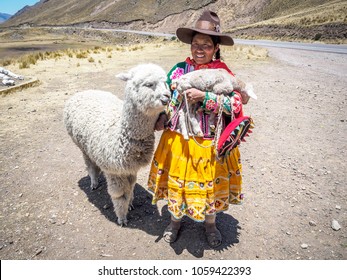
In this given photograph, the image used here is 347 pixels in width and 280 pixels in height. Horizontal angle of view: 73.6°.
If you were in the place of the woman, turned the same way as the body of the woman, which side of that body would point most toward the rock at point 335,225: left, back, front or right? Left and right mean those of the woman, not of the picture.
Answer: left

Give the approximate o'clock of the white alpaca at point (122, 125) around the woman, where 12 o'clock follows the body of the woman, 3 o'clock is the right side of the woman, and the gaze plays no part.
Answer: The white alpaca is roughly at 4 o'clock from the woman.

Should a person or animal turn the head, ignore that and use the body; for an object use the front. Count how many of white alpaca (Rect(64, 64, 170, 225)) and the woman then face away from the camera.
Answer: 0

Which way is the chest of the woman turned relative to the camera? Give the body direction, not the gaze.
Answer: toward the camera

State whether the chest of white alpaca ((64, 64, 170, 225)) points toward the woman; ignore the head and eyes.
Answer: yes

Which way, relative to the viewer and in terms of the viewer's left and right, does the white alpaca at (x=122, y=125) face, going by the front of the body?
facing the viewer and to the right of the viewer

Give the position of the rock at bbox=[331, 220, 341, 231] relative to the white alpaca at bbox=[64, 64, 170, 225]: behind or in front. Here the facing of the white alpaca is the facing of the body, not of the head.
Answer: in front
